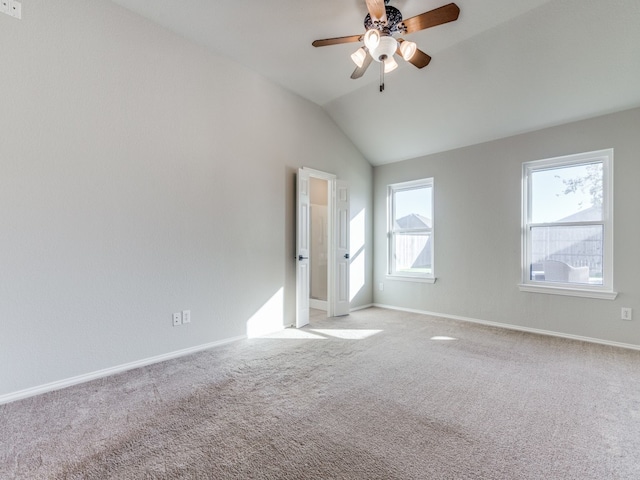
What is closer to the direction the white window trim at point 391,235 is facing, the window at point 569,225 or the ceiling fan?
the ceiling fan

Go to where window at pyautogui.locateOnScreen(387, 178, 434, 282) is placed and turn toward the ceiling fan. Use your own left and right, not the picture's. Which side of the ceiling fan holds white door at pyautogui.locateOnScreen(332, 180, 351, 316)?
right

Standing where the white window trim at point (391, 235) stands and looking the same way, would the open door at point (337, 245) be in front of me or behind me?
in front

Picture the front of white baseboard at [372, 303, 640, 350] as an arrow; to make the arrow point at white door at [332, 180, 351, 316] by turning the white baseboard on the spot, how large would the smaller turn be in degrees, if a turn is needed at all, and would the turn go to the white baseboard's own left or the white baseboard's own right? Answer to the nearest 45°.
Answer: approximately 45° to the white baseboard's own right

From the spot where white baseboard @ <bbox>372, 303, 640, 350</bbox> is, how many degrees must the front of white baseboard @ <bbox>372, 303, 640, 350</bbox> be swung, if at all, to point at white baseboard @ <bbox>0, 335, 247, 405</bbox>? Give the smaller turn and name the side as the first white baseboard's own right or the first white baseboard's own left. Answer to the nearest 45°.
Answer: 0° — it already faces it

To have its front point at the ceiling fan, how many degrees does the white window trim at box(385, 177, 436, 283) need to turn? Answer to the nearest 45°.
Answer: approximately 45° to its left

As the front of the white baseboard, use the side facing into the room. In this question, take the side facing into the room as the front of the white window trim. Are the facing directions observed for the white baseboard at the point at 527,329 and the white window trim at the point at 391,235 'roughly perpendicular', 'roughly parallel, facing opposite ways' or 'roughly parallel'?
roughly parallel

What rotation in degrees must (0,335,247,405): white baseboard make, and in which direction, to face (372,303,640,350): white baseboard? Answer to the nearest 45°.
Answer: approximately 45° to its left

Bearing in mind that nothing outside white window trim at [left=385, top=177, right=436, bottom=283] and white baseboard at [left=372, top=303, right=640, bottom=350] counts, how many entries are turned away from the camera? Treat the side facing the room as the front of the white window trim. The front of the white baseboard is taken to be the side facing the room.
0

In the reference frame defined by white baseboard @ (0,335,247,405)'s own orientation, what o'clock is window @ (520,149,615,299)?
The window is roughly at 11 o'clock from the white baseboard.

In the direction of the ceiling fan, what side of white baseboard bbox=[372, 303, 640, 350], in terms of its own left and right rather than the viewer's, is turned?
front

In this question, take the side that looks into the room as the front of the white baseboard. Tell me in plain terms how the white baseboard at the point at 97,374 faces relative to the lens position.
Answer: facing the viewer and to the right of the viewer

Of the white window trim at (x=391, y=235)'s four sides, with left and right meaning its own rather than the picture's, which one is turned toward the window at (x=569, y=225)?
left

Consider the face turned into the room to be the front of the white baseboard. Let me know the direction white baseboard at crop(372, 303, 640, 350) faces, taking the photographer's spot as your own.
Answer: facing the viewer and to the left of the viewer
